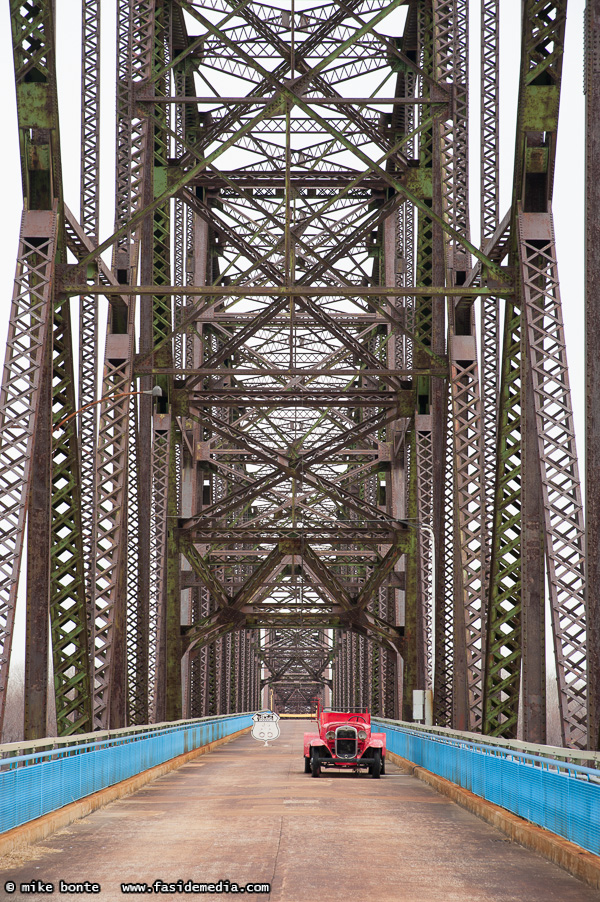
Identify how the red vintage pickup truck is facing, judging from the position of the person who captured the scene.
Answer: facing the viewer
